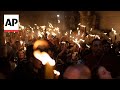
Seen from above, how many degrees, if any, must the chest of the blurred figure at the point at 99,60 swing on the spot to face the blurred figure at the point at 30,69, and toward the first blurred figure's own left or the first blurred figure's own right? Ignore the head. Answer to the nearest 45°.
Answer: approximately 90° to the first blurred figure's own right

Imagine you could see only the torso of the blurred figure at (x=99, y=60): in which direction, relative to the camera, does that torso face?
toward the camera

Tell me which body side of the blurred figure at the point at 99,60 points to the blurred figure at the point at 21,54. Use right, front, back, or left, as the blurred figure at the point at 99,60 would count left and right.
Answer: right
